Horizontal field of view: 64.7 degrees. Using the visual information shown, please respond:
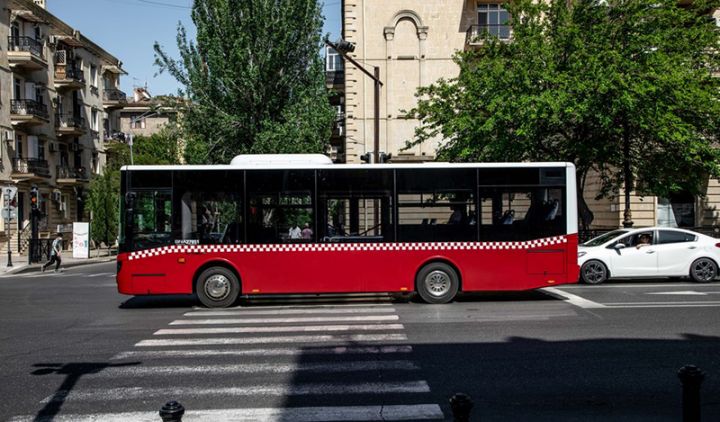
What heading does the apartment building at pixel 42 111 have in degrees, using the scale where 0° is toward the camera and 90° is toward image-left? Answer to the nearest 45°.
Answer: approximately 315°

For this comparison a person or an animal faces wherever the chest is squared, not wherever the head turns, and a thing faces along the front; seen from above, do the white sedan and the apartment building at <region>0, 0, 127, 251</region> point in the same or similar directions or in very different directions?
very different directions

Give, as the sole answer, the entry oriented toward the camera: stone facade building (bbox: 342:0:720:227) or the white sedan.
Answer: the stone facade building

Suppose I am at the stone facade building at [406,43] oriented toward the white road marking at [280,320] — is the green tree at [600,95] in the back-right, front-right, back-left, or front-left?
front-left

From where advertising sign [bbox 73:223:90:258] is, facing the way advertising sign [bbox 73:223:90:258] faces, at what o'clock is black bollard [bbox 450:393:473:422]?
The black bollard is roughly at 12 o'clock from the advertising sign.

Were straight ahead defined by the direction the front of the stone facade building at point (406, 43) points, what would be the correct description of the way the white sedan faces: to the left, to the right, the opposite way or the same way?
to the right

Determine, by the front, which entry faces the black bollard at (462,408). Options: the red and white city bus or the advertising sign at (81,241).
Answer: the advertising sign

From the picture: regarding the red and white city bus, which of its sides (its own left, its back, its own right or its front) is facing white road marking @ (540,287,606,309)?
back

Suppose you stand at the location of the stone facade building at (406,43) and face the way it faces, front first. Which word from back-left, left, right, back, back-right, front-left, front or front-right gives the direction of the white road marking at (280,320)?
front

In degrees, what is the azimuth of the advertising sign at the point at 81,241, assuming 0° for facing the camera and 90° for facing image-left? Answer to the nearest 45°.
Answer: approximately 0°

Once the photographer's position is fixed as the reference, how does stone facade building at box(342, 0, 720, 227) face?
facing the viewer

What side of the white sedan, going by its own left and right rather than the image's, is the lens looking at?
left

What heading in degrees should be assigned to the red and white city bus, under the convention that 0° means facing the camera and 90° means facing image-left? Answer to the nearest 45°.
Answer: approximately 90°

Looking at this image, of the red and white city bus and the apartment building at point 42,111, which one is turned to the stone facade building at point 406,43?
the apartment building
